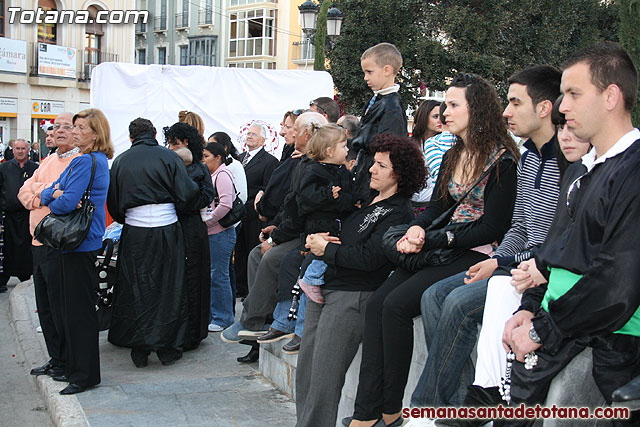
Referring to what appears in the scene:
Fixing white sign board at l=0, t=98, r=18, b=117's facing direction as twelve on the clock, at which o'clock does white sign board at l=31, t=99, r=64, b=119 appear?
white sign board at l=31, t=99, r=64, b=119 is roughly at 8 o'clock from white sign board at l=0, t=98, r=18, b=117.

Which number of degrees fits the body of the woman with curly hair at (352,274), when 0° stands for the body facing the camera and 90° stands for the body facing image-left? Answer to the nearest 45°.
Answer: approximately 90°

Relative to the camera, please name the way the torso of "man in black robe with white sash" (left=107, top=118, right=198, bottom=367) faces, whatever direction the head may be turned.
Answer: away from the camera

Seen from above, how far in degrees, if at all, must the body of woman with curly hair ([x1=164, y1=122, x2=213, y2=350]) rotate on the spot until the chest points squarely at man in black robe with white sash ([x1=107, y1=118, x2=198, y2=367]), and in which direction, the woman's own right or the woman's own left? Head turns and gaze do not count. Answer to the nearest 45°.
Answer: approximately 45° to the woman's own left

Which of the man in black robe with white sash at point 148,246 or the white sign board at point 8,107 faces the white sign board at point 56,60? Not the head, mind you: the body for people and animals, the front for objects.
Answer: the man in black robe with white sash

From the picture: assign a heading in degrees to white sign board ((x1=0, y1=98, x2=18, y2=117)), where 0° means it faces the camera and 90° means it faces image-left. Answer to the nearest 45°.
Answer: approximately 0°
